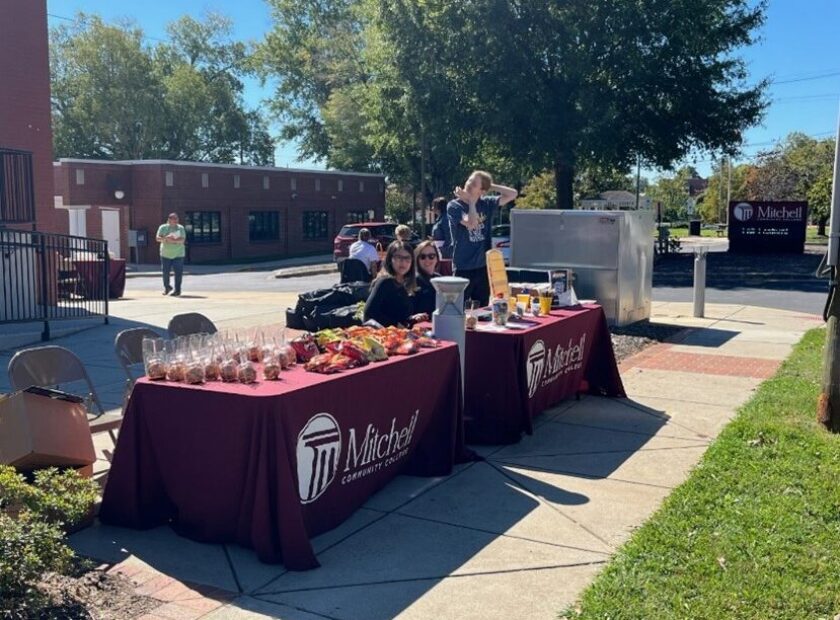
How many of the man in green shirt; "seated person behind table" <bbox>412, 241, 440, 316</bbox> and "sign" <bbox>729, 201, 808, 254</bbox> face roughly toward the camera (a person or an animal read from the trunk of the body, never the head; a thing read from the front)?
3

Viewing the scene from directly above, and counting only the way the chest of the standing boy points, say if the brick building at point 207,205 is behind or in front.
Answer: behind

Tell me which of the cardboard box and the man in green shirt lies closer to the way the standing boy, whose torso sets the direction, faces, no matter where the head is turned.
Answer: the cardboard box

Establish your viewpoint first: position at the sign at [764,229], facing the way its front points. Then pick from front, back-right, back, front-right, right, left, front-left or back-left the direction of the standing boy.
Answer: front

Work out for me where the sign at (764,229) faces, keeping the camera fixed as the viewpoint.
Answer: facing the viewer

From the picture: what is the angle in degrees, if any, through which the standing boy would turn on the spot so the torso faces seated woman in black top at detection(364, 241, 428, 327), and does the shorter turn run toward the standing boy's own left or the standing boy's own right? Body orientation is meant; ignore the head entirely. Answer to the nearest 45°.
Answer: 0° — they already face them

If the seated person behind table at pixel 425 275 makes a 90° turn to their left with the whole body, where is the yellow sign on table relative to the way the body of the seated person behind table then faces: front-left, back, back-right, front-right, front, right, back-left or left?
front-left

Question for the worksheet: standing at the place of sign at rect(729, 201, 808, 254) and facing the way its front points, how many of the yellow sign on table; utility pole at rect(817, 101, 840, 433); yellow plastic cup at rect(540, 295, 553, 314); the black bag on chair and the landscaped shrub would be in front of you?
5

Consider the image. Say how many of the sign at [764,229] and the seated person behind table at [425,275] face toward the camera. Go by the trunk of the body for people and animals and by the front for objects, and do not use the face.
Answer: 2

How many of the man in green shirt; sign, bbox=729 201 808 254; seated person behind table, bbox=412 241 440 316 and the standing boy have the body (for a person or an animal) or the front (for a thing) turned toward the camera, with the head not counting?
4

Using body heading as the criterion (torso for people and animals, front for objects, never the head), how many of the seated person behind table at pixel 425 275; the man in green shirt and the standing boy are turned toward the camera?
3

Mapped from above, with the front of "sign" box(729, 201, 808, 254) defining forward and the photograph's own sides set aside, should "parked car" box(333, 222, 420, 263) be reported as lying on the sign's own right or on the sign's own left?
on the sign's own right

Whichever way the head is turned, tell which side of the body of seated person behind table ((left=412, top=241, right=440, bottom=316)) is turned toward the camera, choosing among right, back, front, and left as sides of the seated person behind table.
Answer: front
